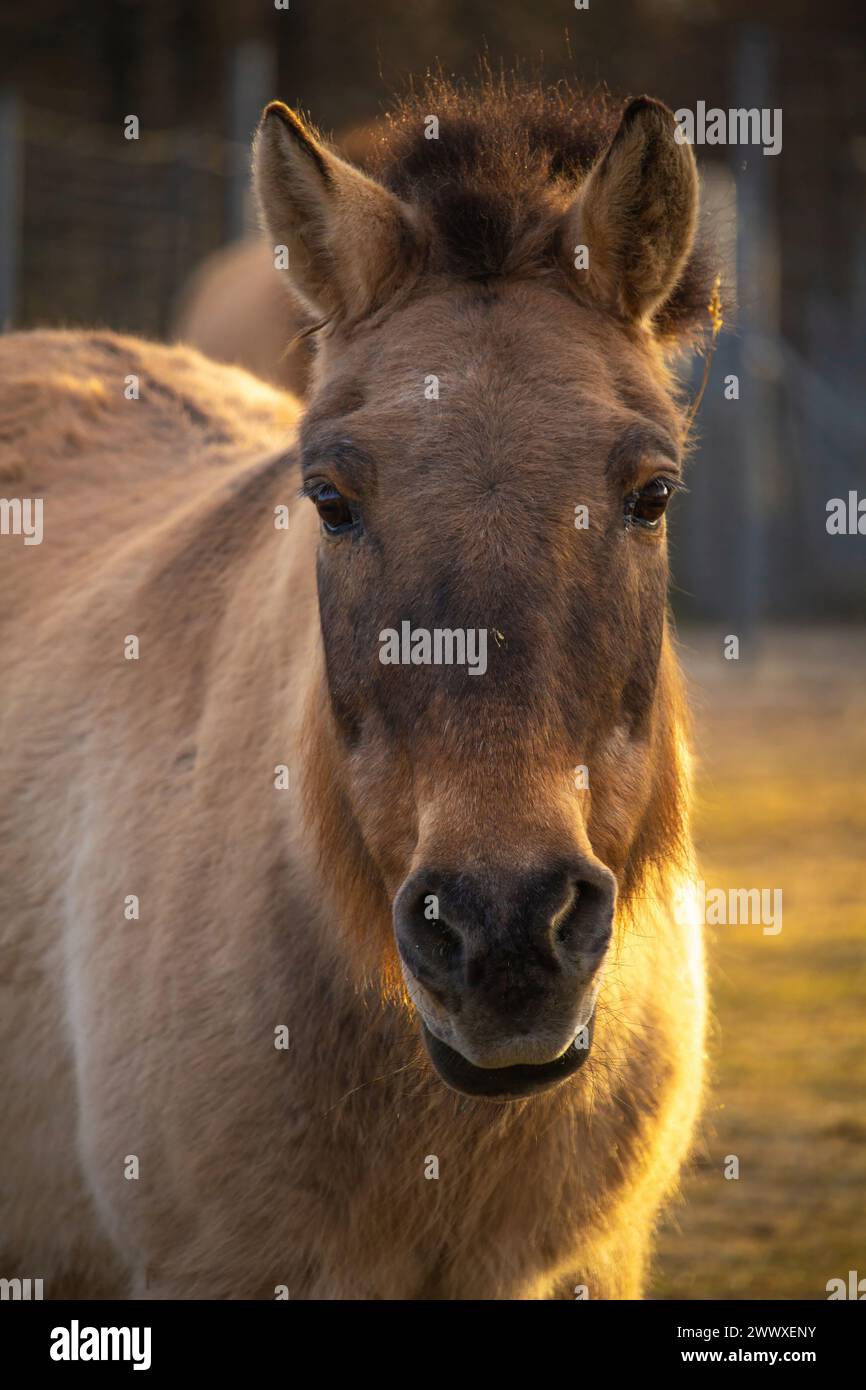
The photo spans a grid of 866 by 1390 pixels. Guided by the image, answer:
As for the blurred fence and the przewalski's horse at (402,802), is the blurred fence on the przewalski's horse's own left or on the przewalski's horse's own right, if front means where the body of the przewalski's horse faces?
on the przewalski's horse's own left

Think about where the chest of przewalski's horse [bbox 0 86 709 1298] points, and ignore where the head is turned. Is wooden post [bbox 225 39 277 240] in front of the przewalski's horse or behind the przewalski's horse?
behind

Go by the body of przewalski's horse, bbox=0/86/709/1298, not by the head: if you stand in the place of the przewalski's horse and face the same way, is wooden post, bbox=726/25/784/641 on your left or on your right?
on your left

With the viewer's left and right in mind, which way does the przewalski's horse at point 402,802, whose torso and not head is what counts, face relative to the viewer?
facing the viewer and to the right of the viewer

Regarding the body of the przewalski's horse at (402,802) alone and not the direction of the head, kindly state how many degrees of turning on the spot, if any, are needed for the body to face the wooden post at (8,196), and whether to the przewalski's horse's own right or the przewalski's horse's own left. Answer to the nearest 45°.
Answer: approximately 135° to the przewalski's horse's own left
